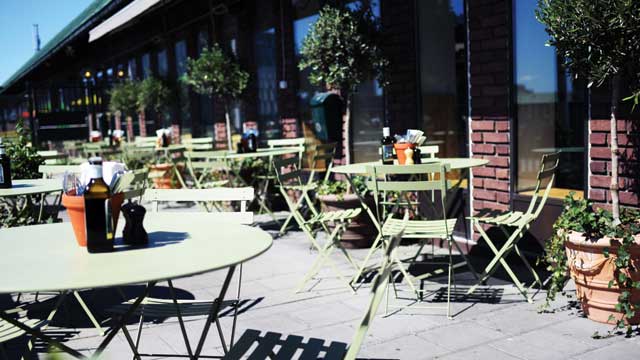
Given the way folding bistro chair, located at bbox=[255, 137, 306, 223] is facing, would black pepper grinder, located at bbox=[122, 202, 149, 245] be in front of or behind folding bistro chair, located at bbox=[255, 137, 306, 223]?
in front

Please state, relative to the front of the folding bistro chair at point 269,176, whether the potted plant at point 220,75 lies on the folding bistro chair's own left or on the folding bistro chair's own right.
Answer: on the folding bistro chair's own right

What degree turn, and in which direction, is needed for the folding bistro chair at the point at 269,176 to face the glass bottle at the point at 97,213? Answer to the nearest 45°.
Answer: approximately 45° to its left

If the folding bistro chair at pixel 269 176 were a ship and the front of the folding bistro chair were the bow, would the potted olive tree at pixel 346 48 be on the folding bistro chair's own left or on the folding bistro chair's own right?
on the folding bistro chair's own left

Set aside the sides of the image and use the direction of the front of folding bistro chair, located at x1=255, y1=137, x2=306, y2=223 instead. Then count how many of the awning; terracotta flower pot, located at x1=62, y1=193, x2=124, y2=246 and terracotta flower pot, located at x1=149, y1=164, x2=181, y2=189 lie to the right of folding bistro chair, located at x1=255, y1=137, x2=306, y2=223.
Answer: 2

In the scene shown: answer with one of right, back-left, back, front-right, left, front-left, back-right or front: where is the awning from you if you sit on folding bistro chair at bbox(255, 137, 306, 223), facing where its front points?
right

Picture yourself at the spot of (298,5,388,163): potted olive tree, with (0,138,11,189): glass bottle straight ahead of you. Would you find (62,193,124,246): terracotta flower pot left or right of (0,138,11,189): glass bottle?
left

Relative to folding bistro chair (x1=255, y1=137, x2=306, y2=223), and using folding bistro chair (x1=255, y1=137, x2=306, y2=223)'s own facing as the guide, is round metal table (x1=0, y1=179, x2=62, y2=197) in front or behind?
in front
